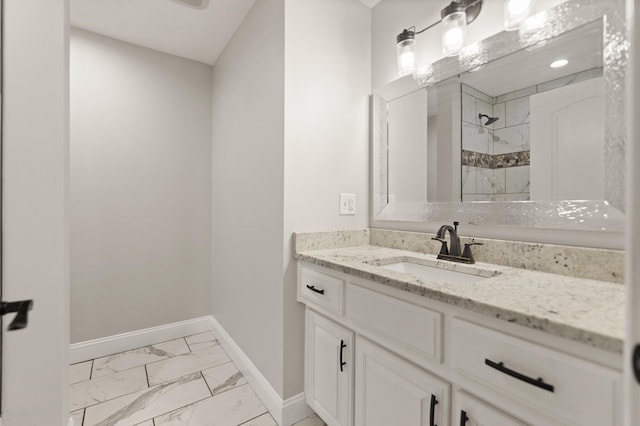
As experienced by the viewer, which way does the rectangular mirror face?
facing the viewer and to the left of the viewer

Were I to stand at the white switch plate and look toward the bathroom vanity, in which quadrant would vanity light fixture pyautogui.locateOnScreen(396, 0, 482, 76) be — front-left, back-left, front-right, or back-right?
front-left

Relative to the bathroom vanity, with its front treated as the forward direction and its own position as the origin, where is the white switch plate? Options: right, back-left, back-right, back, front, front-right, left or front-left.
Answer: right

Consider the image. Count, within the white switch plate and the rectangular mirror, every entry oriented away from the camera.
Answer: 0
